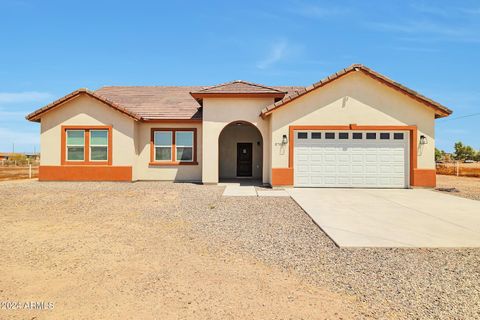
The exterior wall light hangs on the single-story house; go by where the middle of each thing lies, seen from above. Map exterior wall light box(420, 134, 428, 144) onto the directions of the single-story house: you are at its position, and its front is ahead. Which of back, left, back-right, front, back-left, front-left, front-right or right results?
left

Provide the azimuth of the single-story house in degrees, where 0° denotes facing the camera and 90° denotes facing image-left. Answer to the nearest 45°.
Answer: approximately 0°
